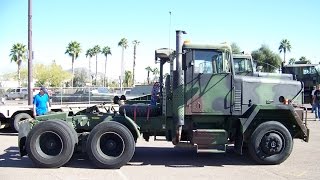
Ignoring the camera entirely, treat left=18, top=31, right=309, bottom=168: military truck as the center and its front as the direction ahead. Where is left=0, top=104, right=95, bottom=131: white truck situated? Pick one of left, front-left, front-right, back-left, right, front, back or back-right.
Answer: back-left

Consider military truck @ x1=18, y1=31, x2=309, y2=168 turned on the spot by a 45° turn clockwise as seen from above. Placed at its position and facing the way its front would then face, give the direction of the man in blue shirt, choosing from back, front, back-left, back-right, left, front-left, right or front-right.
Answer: back

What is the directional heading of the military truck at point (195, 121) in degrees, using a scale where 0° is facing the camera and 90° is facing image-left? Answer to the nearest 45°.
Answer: approximately 270°

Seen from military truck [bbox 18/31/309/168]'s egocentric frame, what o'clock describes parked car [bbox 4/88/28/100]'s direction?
The parked car is roughly at 8 o'clock from the military truck.
